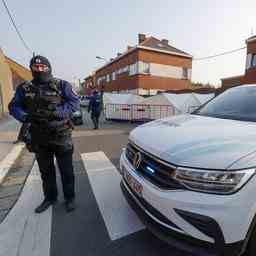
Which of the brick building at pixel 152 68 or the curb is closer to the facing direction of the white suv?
the curb

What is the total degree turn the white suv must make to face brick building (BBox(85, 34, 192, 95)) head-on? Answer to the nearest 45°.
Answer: approximately 135° to its right

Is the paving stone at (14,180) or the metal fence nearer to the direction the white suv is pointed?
the paving stone

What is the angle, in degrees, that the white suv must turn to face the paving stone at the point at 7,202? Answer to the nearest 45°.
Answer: approximately 45° to its right

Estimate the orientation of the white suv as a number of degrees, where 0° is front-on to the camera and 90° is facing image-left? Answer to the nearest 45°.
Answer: approximately 45°

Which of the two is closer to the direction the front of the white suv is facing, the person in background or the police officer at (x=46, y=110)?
the police officer

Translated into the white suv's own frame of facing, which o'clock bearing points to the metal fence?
The metal fence is roughly at 4 o'clock from the white suv.

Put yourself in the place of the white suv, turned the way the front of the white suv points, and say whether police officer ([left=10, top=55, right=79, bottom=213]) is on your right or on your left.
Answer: on your right

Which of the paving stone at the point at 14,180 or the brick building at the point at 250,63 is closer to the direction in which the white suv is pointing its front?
the paving stone

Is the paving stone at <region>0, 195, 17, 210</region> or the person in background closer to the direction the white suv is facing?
the paving stone

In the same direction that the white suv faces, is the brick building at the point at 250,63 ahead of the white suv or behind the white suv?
behind

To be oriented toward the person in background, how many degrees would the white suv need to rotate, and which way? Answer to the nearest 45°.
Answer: approximately 90° to its right

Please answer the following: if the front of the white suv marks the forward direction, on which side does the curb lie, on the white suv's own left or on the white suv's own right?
on the white suv's own right
